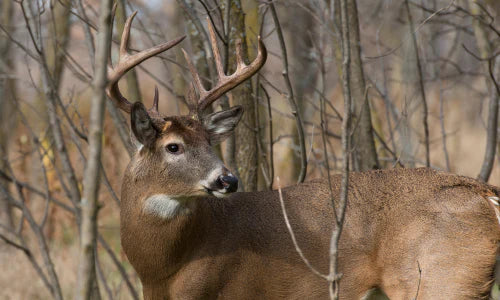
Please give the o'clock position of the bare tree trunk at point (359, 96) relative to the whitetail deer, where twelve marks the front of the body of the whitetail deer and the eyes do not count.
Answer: The bare tree trunk is roughly at 4 o'clock from the whitetail deer.

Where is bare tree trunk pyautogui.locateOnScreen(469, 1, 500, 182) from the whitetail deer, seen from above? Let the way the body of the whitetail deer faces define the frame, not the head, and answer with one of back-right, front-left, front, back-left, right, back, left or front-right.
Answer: back-right

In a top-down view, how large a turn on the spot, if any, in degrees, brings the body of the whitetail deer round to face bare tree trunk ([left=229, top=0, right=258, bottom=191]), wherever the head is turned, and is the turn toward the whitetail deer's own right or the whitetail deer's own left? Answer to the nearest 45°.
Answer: approximately 90° to the whitetail deer's own right

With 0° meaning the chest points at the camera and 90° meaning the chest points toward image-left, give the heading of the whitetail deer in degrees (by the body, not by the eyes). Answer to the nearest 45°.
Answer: approximately 90°
